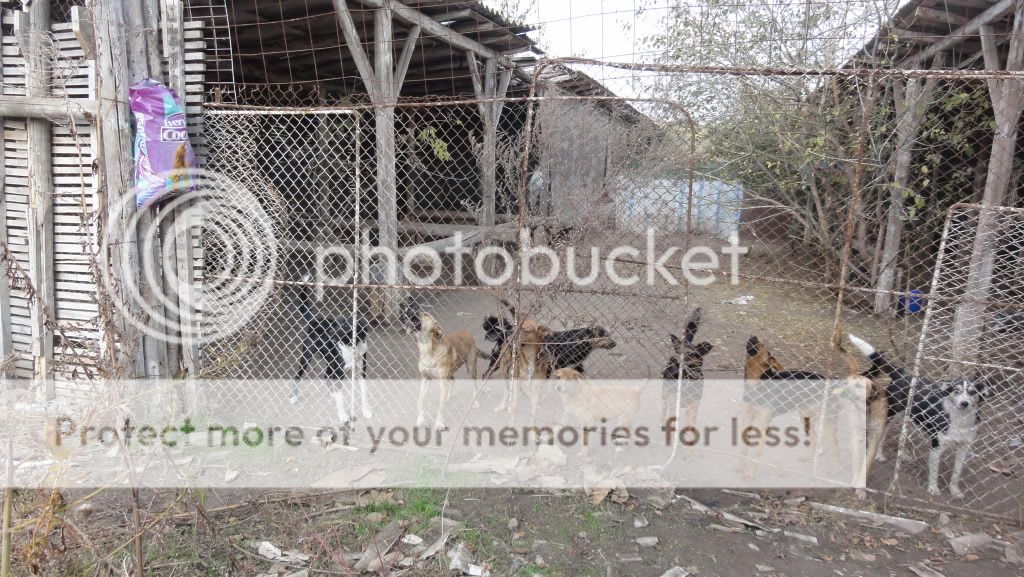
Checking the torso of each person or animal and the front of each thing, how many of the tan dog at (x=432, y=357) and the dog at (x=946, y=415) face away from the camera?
0

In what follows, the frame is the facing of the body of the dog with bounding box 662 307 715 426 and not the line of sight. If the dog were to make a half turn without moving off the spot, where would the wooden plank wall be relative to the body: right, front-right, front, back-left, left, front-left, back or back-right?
left

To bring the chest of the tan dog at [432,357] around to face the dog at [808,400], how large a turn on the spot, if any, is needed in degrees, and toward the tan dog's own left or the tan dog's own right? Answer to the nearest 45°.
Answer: approximately 90° to the tan dog's own left

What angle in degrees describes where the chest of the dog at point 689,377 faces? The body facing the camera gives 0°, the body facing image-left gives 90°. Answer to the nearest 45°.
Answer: approximately 0°

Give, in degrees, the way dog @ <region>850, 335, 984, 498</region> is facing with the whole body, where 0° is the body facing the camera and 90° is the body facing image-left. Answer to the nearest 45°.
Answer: approximately 315°

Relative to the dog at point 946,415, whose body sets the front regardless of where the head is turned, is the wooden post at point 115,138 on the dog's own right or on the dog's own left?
on the dog's own right

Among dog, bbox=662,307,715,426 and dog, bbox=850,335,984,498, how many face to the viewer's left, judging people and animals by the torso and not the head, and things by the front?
0

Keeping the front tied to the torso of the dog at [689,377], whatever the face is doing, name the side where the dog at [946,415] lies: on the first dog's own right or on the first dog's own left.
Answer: on the first dog's own left
